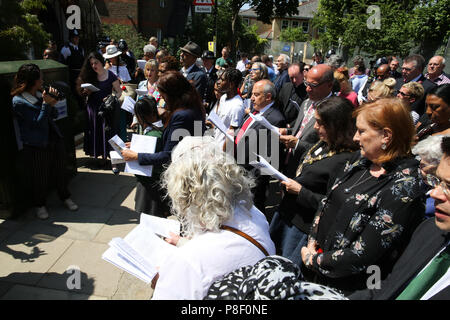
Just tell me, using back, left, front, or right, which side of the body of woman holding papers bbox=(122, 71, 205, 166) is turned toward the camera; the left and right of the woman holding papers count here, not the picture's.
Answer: left

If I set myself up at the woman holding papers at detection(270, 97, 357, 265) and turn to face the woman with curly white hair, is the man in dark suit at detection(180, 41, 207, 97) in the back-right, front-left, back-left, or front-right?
back-right

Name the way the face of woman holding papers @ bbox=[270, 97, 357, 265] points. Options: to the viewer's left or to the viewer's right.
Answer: to the viewer's left

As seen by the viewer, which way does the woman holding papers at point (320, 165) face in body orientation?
to the viewer's left

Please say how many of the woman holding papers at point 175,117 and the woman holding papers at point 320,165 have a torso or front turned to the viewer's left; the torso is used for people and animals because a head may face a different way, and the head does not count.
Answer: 2

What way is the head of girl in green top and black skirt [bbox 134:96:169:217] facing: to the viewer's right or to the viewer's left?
to the viewer's left

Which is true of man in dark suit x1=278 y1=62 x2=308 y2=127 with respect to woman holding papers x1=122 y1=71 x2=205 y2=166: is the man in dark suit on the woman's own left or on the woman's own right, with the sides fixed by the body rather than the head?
on the woman's own right

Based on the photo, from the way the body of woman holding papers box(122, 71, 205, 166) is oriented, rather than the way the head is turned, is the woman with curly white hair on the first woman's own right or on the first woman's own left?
on the first woman's own left

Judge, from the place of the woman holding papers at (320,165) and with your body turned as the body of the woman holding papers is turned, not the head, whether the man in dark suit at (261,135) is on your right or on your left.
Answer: on your right

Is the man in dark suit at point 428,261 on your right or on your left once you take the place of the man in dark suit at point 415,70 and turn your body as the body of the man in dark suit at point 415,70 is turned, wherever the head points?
on your left
